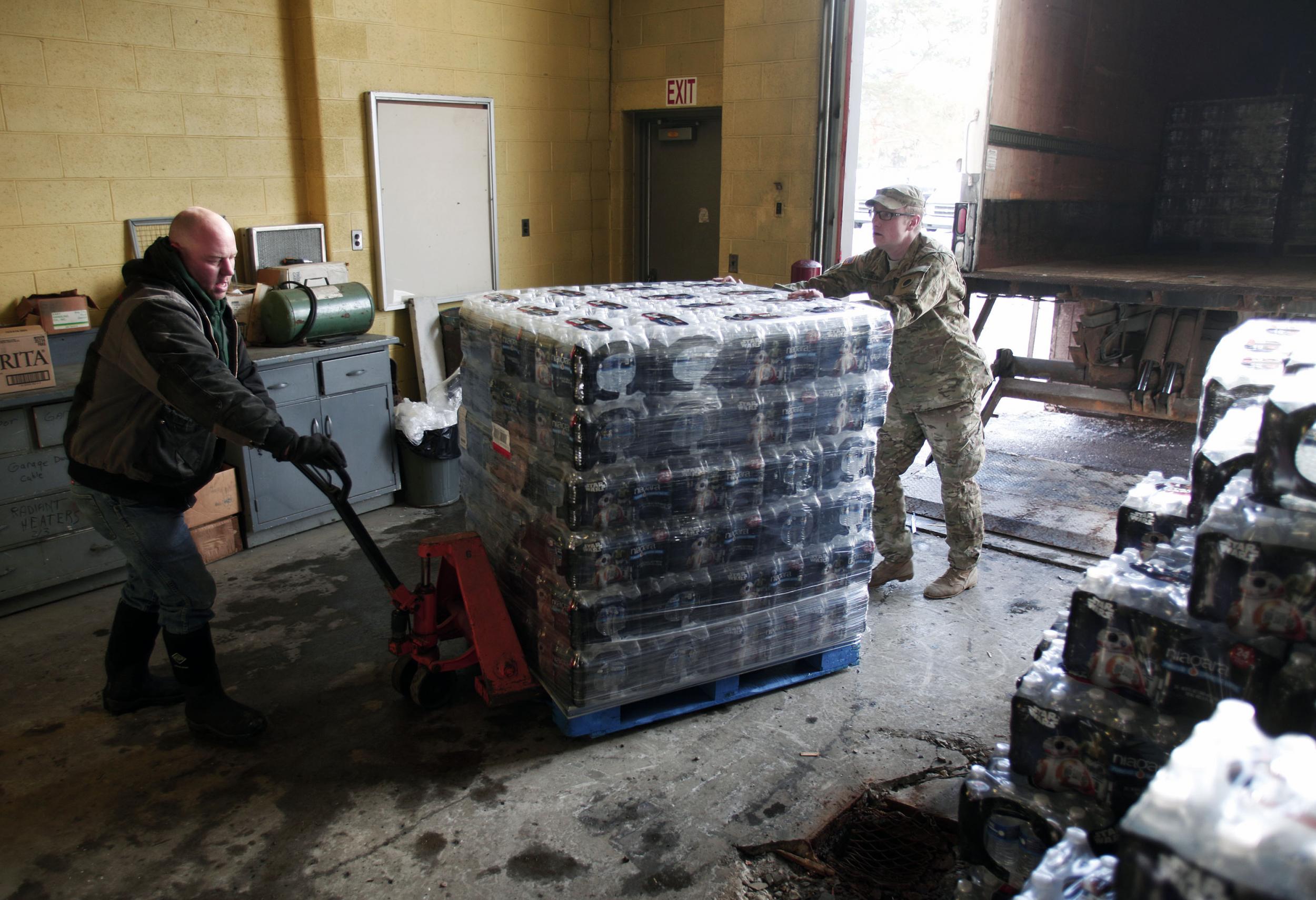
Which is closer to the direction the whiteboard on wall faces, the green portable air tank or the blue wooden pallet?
the blue wooden pallet

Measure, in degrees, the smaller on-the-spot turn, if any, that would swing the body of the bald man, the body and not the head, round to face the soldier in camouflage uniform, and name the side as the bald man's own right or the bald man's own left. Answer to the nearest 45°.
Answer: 0° — they already face them

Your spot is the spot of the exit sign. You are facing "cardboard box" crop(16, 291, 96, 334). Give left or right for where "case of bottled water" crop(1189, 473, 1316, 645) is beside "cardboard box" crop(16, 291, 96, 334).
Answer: left

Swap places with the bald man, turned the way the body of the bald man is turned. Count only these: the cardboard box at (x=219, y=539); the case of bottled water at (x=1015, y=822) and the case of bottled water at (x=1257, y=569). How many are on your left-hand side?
1

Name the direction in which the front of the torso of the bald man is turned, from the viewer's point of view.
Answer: to the viewer's right

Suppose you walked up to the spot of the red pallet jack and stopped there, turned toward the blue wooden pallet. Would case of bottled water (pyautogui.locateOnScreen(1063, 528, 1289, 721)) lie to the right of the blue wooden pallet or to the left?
right

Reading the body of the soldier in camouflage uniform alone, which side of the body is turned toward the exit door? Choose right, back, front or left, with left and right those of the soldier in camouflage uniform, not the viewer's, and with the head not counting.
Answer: right

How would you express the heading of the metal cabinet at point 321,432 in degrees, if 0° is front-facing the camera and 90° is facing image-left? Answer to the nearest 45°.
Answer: approximately 315°

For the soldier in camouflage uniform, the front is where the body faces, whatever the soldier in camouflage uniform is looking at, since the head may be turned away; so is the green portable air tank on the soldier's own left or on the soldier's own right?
on the soldier's own right

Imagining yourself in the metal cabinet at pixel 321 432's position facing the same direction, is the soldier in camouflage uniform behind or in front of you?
in front
